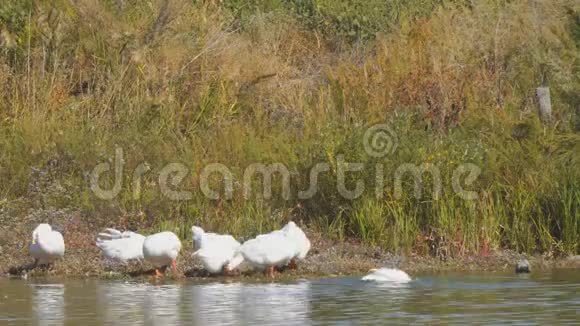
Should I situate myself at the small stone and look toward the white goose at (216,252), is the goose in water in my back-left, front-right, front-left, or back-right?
front-left

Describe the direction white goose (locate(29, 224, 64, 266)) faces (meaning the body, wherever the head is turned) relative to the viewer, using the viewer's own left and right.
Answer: facing the viewer and to the left of the viewer

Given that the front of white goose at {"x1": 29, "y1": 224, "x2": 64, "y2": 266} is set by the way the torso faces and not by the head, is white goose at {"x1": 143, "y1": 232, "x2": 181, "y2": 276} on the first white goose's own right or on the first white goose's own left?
on the first white goose's own left

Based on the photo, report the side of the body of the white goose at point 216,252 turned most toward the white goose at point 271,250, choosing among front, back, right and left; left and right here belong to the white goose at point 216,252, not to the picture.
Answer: front

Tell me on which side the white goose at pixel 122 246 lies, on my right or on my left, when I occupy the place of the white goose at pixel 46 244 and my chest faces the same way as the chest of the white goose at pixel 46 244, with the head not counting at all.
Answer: on my left

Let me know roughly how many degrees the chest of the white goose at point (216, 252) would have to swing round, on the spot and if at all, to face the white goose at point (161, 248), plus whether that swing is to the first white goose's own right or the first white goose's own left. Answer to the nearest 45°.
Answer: approximately 180°

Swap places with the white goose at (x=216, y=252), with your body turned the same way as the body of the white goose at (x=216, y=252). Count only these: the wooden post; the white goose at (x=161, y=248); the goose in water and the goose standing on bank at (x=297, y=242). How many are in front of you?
3

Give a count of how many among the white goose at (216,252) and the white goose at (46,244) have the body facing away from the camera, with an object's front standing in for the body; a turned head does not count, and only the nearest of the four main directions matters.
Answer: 0

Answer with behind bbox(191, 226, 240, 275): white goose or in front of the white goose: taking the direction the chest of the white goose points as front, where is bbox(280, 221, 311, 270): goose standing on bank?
behind
